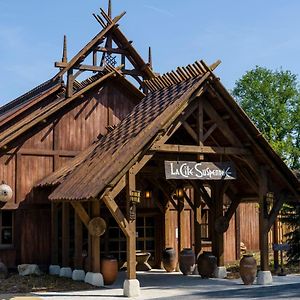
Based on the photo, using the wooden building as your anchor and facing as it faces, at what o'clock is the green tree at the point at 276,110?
The green tree is roughly at 8 o'clock from the wooden building.

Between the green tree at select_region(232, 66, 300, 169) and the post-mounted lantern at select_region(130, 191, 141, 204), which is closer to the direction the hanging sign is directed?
the post-mounted lantern

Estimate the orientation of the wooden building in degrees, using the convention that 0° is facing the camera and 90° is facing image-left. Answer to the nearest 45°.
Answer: approximately 315°

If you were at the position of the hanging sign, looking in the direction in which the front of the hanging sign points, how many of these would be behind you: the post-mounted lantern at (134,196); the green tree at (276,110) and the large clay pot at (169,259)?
2
